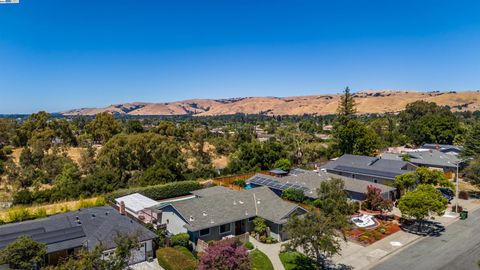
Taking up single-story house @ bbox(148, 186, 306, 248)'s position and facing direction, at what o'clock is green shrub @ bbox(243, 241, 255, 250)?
The green shrub is roughly at 12 o'clock from the single-story house.

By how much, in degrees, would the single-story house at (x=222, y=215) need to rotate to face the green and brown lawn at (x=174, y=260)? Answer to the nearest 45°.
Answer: approximately 90° to its right

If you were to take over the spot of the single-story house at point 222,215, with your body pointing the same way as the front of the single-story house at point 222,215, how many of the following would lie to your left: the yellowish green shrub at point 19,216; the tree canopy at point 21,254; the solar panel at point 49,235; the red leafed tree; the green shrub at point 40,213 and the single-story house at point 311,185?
1

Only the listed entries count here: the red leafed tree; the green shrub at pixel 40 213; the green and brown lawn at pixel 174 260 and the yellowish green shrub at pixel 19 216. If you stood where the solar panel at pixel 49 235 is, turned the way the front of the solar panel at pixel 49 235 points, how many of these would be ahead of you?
2

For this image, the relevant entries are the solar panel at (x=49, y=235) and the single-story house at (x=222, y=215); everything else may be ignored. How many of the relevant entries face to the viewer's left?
0

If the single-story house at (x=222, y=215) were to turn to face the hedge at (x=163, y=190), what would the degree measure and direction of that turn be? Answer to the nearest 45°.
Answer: approximately 180°

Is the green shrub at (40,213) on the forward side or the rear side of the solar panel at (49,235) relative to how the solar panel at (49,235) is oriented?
on the rear side

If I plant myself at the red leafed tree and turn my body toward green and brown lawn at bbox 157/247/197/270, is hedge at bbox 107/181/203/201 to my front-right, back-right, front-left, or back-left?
front-right

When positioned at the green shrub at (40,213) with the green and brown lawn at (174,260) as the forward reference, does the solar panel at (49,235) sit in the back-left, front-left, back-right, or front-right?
front-right

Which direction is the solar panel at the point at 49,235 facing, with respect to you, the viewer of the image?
facing the viewer and to the right of the viewer

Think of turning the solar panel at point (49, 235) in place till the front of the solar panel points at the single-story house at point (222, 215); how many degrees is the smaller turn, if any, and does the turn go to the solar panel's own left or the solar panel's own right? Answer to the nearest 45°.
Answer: approximately 45° to the solar panel's own left

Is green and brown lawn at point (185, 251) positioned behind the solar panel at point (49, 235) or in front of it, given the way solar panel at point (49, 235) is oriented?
in front
